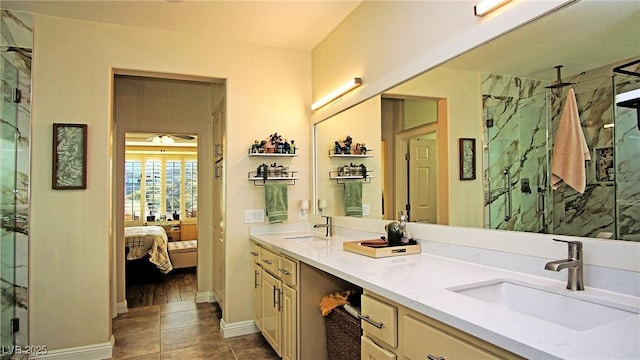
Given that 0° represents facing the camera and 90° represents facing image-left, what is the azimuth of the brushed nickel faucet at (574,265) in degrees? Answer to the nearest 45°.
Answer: approximately 45°

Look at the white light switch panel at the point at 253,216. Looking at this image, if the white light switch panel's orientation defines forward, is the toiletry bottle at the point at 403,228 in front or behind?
in front

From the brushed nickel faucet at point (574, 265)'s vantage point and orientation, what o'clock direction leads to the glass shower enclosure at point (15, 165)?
The glass shower enclosure is roughly at 1 o'clock from the brushed nickel faucet.

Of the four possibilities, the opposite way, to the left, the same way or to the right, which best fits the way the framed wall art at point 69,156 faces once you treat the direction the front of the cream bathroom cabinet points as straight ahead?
to the left

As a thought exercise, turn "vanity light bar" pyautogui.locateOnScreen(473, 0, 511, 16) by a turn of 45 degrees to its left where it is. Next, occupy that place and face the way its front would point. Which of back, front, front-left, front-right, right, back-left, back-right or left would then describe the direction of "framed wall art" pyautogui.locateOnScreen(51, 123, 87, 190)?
right

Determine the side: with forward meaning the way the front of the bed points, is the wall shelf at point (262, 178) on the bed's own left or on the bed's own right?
on the bed's own right

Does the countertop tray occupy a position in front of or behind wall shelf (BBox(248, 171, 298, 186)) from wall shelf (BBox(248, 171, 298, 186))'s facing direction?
in front

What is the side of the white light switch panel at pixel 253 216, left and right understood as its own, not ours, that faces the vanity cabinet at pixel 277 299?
front

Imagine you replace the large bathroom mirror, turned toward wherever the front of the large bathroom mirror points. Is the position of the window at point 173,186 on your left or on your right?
on your right
